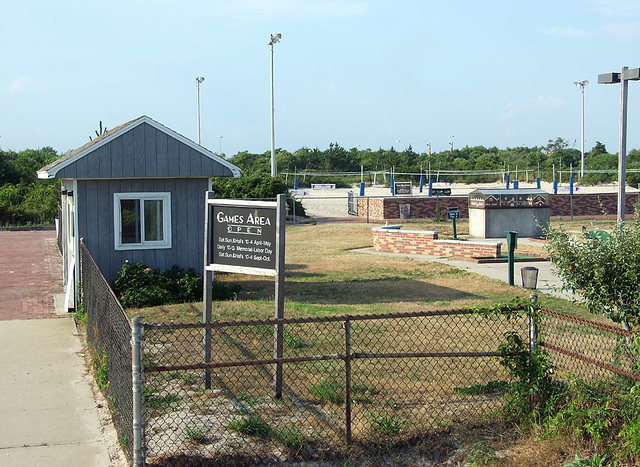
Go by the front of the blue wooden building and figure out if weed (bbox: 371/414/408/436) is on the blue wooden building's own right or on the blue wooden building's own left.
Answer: on the blue wooden building's own left

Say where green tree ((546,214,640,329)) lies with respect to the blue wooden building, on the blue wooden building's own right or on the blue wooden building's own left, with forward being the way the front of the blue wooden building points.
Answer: on the blue wooden building's own left

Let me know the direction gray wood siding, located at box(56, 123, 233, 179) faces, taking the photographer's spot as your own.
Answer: facing the viewer

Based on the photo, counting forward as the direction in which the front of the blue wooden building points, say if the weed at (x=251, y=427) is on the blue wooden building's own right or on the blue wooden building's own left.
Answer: on the blue wooden building's own left

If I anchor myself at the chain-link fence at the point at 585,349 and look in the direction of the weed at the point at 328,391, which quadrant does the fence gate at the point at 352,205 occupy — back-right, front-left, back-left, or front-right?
back-right

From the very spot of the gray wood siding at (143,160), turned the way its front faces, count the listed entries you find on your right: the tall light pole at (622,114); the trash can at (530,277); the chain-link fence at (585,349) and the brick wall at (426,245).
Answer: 0

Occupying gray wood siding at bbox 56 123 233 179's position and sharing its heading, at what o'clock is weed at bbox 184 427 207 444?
The weed is roughly at 12 o'clock from the gray wood siding.

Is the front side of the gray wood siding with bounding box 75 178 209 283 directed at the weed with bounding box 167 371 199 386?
yes

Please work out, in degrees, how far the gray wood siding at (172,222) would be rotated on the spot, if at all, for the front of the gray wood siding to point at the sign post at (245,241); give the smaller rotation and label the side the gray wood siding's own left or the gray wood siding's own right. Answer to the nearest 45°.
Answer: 0° — it already faces it

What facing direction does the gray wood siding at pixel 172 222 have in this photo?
toward the camera

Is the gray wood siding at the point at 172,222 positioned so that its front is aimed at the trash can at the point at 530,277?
no

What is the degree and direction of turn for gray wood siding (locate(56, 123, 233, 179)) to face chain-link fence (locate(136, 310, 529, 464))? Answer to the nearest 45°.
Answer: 0° — it already faces it

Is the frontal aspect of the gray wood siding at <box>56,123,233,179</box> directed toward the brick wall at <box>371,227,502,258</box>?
no

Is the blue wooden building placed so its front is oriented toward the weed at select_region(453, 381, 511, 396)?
no
